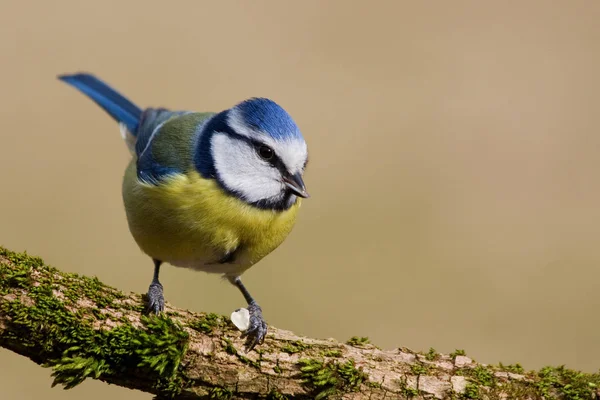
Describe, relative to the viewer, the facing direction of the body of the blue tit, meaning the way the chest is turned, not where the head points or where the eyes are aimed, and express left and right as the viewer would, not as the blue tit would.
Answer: facing the viewer and to the right of the viewer
